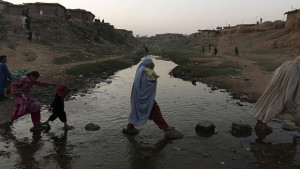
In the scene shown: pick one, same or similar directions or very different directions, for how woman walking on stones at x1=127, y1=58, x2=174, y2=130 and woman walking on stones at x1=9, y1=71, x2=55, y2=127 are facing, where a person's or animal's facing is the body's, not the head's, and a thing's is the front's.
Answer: same or similar directions

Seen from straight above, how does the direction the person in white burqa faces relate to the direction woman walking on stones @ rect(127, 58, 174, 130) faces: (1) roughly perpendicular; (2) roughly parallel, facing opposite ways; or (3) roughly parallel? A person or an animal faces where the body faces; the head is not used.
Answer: roughly parallel

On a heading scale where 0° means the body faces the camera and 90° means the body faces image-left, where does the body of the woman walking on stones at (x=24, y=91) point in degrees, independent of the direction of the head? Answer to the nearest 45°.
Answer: approximately 270°
